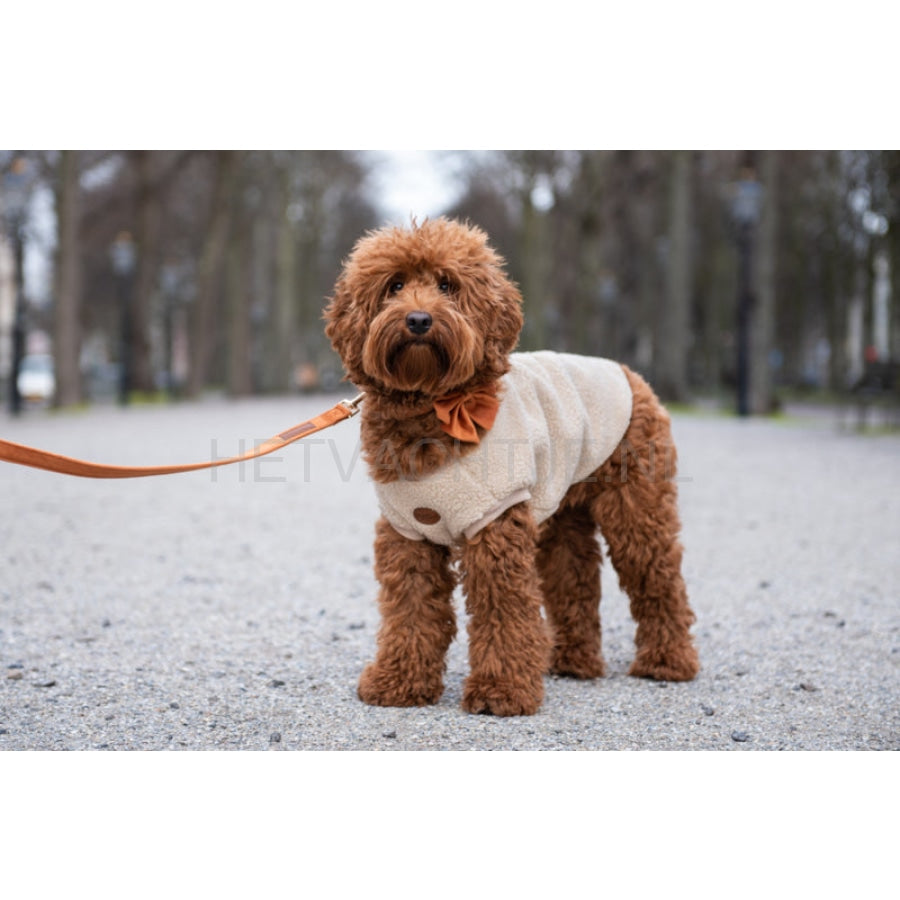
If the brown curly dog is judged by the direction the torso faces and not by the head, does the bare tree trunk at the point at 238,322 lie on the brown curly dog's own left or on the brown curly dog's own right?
on the brown curly dog's own right

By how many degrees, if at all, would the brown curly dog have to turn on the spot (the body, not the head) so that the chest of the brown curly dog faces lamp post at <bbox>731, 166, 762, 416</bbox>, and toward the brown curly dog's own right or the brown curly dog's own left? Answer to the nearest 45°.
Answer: approximately 135° to the brown curly dog's own right

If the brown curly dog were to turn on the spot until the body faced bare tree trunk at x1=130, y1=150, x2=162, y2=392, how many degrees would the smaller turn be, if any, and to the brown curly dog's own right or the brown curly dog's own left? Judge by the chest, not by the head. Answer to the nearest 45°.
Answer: approximately 135° to the brown curly dog's own right

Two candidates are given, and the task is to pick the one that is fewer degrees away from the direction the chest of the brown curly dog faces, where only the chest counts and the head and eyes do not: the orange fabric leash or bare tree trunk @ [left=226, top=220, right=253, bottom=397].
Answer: the orange fabric leash

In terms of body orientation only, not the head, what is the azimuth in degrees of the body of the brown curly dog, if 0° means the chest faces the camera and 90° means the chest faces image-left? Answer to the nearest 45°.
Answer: approximately 45°

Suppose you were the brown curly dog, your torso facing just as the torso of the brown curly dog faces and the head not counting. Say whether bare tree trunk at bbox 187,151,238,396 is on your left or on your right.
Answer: on your right

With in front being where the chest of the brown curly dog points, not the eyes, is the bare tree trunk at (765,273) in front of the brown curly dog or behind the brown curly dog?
behind
